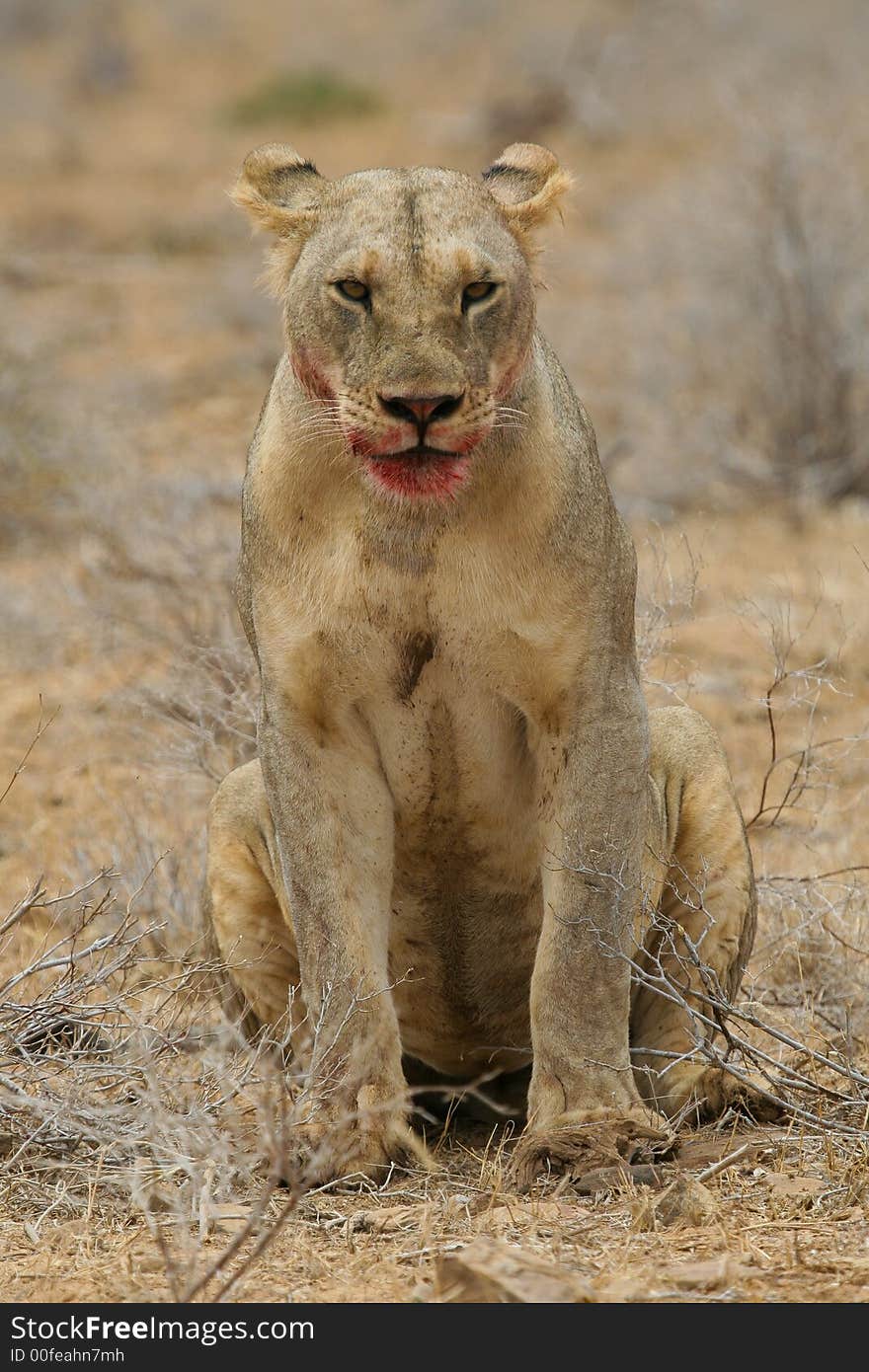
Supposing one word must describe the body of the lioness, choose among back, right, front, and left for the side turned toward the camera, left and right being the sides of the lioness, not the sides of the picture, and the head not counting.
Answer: front
